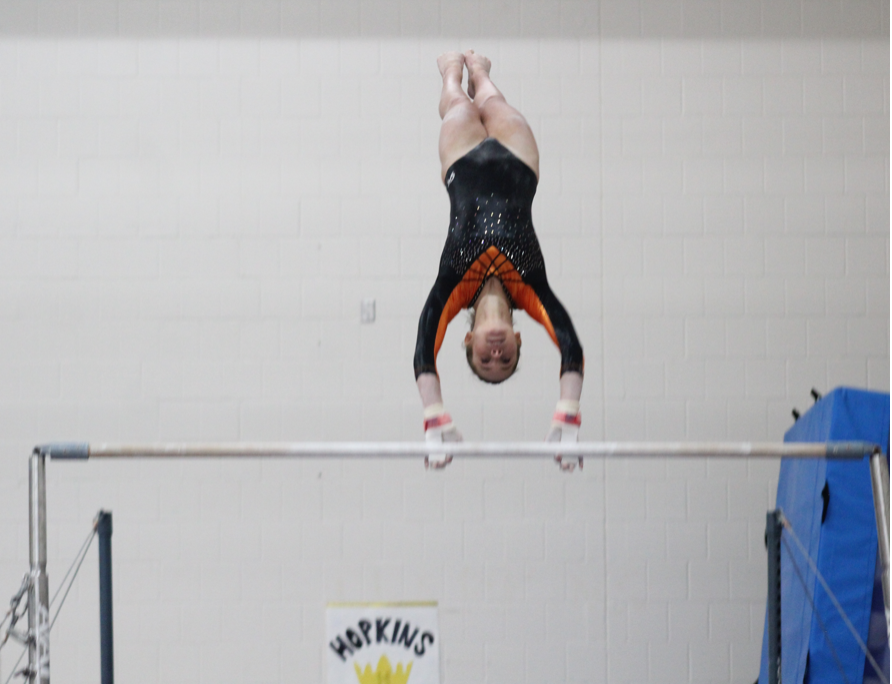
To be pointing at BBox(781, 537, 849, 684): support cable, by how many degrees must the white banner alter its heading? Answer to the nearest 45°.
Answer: approximately 45° to its left

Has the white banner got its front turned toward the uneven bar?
yes

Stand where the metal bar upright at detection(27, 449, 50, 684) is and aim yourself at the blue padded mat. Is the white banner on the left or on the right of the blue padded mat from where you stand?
left

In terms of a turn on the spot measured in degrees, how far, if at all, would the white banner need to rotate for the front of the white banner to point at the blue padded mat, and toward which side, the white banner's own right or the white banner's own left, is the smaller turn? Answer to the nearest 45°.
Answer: approximately 45° to the white banner's own left

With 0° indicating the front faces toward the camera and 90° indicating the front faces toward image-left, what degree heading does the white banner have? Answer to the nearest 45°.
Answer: approximately 0°

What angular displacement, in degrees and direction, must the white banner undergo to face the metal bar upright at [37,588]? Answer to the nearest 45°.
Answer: approximately 45° to its right
